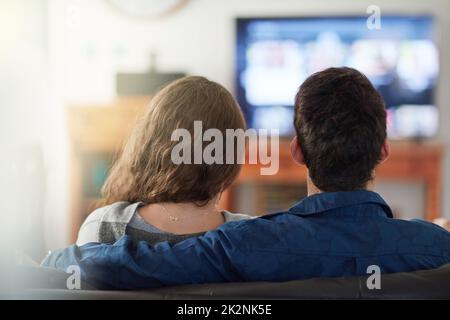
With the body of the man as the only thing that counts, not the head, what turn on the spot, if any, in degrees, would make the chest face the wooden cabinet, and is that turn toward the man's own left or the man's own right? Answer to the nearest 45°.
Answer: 0° — they already face it

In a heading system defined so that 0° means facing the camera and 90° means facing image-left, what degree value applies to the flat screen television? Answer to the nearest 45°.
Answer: approximately 0°

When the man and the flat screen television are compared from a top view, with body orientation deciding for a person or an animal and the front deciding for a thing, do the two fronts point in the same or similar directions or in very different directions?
very different directions

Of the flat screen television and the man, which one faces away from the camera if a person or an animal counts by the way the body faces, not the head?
the man

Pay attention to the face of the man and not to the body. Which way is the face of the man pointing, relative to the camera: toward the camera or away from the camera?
away from the camera

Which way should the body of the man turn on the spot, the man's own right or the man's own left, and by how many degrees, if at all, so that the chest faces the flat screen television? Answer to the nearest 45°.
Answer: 0° — they already face it

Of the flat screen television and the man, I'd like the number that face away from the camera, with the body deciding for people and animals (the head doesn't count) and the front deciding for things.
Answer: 1

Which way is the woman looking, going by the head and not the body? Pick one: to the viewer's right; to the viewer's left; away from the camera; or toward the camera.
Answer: away from the camera

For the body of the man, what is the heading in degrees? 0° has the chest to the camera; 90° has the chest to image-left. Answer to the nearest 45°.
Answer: approximately 180°
